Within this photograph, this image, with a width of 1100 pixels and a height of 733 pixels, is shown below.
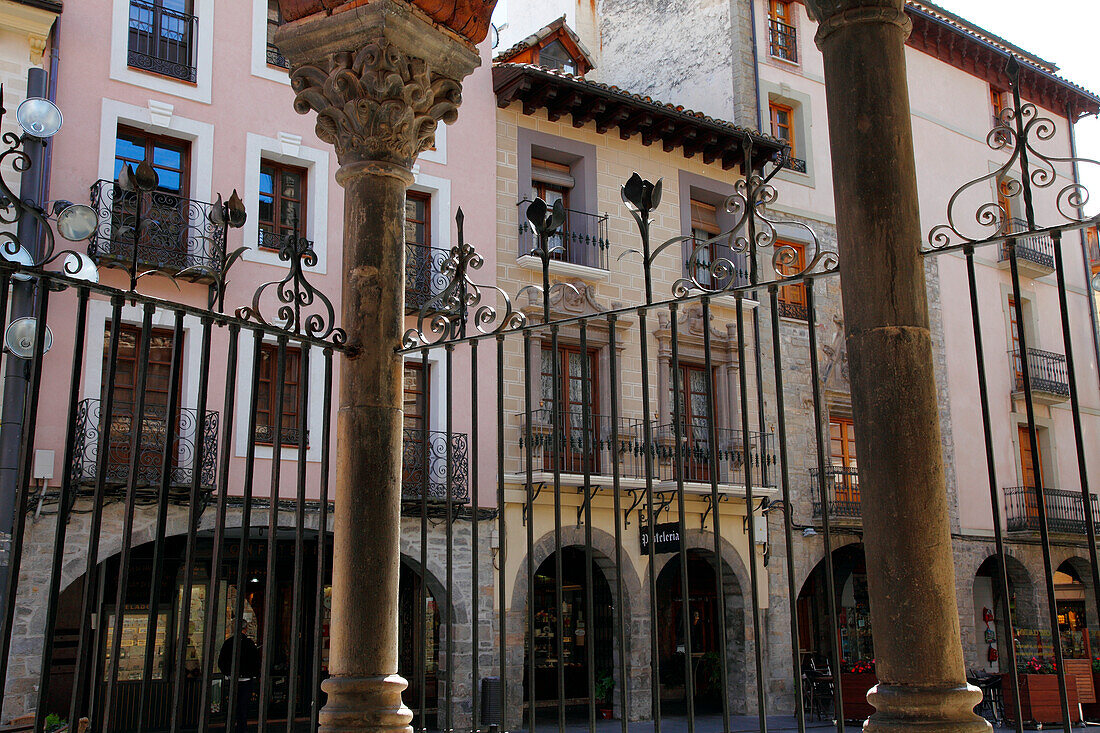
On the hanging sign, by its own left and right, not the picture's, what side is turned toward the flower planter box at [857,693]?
left

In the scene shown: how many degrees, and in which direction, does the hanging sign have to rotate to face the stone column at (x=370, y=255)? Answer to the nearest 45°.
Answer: approximately 45° to its left

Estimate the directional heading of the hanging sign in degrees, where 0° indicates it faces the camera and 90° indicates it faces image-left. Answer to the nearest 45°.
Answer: approximately 45°

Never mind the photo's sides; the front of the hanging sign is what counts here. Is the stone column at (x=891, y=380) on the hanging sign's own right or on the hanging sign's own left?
on the hanging sign's own left
